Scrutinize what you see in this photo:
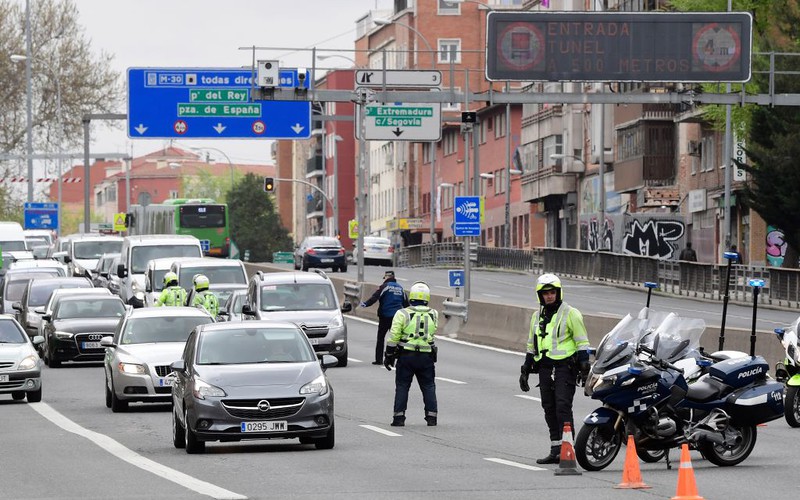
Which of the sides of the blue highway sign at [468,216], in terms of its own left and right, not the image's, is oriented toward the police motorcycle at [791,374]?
front

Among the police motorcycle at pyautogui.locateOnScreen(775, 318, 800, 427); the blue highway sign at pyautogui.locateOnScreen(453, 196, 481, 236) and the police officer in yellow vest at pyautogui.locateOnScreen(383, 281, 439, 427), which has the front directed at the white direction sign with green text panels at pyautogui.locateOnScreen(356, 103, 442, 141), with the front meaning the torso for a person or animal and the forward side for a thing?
the police officer in yellow vest

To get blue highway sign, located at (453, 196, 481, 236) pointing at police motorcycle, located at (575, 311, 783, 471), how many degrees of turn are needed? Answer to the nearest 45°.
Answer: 0° — it already faces it

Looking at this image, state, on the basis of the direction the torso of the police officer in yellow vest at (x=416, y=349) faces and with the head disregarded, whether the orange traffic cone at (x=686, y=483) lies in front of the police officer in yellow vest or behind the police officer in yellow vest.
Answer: behind

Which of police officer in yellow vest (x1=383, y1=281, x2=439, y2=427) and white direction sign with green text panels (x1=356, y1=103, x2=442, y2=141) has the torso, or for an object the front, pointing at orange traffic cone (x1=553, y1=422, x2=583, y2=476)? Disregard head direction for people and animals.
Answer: the white direction sign with green text panels

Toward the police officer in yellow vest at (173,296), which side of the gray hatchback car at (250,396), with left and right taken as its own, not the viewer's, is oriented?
back

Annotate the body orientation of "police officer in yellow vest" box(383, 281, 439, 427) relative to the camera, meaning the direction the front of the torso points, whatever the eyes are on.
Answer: away from the camera
